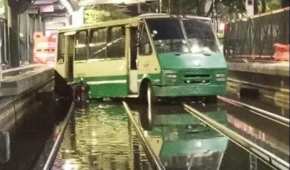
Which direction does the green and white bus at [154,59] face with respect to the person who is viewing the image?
facing the viewer and to the right of the viewer
